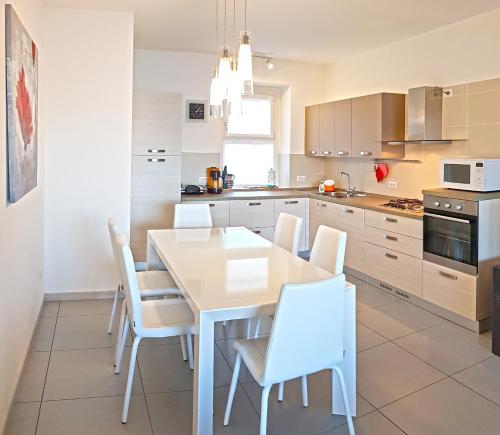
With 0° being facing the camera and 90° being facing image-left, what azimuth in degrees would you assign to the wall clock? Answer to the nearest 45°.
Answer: approximately 0°

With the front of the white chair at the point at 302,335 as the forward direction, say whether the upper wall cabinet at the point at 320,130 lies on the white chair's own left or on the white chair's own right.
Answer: on the white chair's own right

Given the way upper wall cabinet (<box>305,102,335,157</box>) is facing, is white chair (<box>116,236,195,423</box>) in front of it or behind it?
in front

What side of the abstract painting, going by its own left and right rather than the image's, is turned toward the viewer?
right

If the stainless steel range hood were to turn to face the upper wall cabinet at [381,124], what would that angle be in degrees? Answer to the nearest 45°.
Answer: approximately 90° to its right
